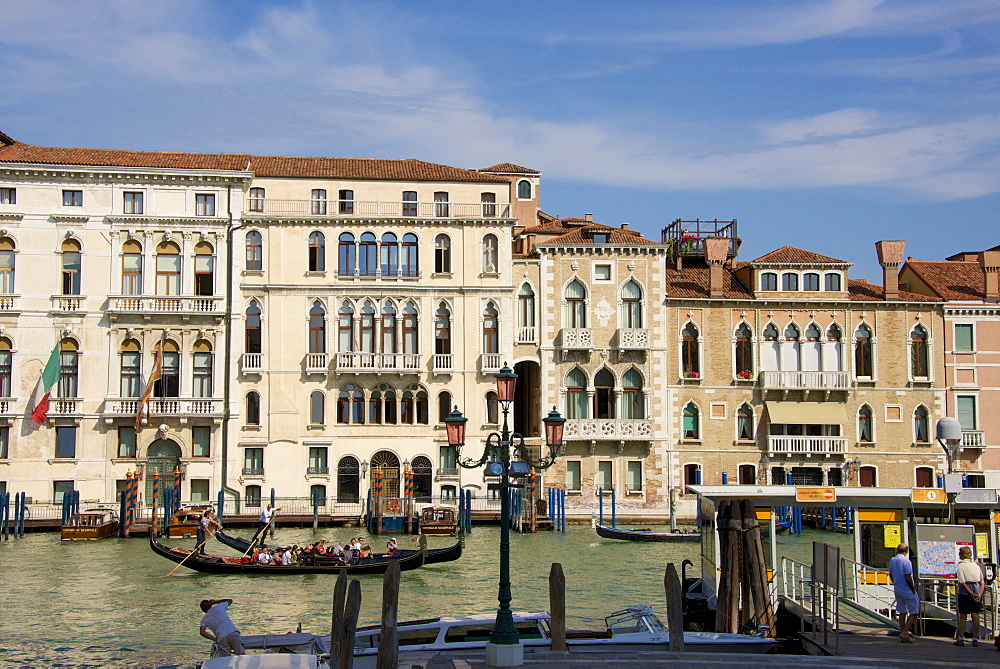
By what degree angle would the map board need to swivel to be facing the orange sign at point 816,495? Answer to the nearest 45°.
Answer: approximately 135° to its right

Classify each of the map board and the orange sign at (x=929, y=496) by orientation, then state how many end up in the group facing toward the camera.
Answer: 2

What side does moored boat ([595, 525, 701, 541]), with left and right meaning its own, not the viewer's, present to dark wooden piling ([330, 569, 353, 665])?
left

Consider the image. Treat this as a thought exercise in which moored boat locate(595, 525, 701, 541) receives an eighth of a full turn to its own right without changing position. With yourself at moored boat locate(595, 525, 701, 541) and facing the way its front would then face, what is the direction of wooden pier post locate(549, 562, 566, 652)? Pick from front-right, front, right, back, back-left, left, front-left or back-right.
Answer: back-left

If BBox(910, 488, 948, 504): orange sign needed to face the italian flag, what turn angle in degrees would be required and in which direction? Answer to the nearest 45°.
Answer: approximately 135° to its right

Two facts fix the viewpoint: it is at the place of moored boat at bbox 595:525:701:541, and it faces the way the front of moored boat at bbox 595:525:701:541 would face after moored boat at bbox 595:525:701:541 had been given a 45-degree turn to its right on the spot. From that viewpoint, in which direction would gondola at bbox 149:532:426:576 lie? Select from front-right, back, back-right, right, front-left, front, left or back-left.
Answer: left

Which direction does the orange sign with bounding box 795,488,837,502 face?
toward the camera

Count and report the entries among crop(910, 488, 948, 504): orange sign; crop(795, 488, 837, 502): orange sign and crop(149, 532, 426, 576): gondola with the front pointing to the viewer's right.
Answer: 1

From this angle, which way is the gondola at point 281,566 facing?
to the viewer's right

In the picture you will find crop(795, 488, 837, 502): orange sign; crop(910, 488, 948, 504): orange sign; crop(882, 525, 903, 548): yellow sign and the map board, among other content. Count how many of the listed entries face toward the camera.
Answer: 4

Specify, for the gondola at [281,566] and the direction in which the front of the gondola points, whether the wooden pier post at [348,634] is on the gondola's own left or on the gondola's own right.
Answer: on the gondola's own right

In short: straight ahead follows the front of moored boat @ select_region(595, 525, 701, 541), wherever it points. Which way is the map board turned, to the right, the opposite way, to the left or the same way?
to the left

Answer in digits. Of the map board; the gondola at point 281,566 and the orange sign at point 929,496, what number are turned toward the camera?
2

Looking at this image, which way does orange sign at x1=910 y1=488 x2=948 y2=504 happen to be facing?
toward the camera
